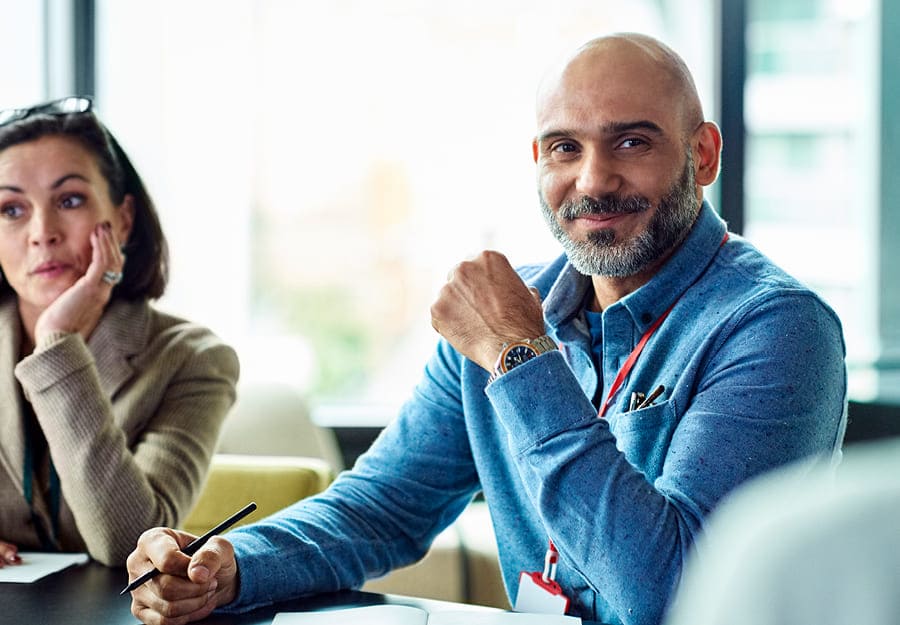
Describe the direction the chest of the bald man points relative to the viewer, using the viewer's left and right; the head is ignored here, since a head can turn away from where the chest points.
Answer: facing the viewer and to the left of the viewer

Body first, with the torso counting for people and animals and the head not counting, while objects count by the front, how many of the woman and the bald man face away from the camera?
0

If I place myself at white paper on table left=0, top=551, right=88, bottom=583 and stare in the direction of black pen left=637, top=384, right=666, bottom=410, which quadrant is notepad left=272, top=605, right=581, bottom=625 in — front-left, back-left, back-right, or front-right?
front-right
